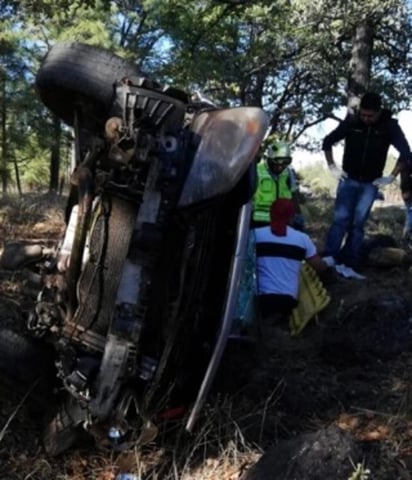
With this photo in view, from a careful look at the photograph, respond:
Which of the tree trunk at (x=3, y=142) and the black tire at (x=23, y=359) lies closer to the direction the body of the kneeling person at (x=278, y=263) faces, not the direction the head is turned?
the tree trunk

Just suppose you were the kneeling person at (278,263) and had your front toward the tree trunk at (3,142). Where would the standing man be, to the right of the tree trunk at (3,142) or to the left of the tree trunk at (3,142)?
right

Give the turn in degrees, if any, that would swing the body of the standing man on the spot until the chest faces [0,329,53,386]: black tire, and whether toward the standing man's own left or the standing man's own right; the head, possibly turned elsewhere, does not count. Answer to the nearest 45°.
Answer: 0° — they already face it

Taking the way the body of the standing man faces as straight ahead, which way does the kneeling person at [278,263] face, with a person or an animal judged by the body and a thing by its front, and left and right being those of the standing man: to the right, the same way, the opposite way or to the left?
the opposite way

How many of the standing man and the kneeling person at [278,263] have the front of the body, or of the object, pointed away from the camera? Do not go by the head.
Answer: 1

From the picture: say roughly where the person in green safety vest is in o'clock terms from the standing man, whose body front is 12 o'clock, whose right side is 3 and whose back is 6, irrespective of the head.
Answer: The person in green safety vest is roughly at 2 o'clock from the standing man.

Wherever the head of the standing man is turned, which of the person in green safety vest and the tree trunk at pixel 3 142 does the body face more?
the person in green safety vest

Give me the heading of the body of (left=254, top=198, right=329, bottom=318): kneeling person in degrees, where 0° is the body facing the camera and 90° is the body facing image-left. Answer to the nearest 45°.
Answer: approximately 180°

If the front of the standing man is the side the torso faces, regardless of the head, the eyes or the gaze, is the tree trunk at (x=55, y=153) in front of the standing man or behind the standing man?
behind

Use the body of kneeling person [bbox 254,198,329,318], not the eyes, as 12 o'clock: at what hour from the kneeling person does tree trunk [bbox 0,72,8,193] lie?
The tree trunk is roughly at 11 o'clock from the kneeling person.

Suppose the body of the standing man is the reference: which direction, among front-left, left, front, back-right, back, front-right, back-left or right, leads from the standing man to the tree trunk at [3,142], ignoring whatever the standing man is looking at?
back-right
